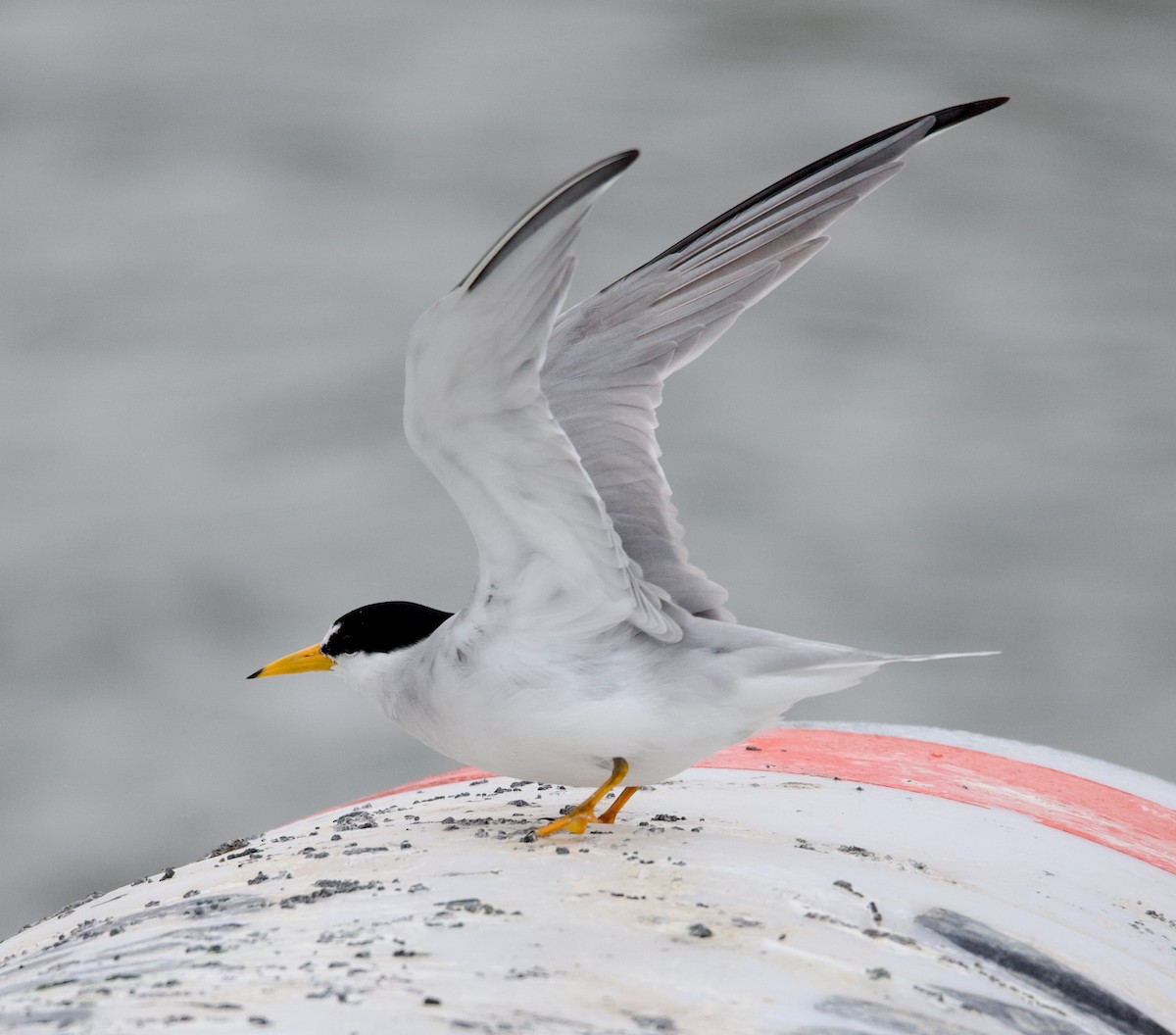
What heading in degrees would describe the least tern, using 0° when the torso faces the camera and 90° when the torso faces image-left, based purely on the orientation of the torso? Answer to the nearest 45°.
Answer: approximately 90°
